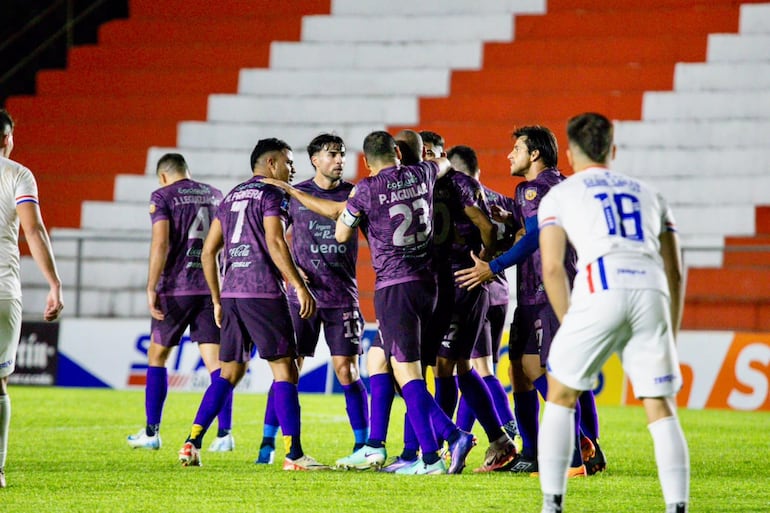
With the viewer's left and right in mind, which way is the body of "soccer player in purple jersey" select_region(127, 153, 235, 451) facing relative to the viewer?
facing away from the viewer and to the left of the viewer

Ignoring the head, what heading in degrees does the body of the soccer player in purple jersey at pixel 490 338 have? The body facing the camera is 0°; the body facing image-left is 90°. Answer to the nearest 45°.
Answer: approximately 135°

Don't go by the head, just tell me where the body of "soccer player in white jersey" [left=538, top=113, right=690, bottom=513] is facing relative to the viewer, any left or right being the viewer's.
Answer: facing away from the viewer

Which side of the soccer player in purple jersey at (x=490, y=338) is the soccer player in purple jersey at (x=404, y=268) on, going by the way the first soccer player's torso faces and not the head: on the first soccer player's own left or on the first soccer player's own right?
on the first soccer player's own left

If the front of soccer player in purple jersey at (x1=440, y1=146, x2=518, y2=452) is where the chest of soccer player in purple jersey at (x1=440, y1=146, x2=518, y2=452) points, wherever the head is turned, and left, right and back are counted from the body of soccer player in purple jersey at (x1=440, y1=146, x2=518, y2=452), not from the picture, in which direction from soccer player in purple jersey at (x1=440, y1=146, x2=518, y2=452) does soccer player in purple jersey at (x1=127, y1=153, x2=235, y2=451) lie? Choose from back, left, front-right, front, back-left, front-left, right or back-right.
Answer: front-left

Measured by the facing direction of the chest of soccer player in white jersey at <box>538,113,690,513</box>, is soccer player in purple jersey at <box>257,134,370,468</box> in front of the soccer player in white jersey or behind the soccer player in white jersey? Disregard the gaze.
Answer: in front

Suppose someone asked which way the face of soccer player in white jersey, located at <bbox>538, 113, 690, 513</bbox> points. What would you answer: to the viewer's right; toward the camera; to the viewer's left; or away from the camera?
away from the camera

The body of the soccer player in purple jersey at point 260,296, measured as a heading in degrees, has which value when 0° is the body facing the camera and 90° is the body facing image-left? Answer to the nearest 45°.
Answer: approximately 225°
